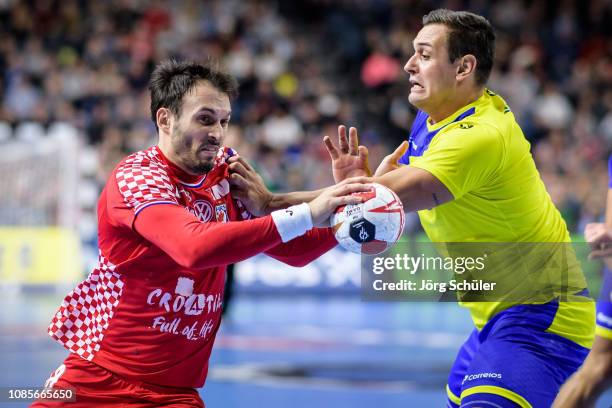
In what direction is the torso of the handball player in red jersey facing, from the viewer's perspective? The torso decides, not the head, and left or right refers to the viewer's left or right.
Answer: facing the viewer and to the right of the viewer

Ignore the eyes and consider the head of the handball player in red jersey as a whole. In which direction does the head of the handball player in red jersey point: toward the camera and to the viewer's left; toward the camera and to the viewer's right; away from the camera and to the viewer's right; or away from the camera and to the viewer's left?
toward the camera and to the viewer's right

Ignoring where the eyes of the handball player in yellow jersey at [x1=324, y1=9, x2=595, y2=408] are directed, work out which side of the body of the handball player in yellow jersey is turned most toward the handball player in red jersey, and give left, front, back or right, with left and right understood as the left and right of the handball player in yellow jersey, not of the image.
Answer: front

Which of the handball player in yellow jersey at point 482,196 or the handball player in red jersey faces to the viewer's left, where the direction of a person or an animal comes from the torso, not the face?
the handball player in yellow jersey

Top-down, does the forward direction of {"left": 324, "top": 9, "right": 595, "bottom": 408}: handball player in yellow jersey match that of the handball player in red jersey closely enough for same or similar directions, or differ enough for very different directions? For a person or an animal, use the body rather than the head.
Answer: very different directions

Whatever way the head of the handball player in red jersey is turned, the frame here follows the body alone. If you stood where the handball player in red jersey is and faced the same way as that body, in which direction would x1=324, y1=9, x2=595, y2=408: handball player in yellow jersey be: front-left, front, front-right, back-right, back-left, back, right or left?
front-left

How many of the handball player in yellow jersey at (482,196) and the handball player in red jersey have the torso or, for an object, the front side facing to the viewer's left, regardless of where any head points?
1

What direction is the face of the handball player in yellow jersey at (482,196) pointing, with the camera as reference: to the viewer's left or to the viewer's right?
to the viewer's left

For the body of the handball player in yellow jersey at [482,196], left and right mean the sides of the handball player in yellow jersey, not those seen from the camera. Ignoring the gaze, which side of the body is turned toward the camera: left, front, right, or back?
left
